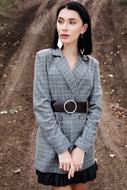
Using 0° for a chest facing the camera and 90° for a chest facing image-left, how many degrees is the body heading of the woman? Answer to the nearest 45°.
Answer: approximately 0°
